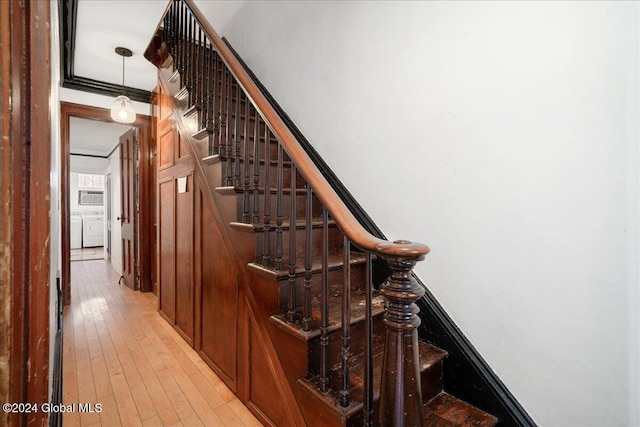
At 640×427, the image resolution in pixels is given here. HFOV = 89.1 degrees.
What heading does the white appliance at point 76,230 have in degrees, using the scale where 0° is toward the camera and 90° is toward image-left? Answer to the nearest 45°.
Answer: approximately 0°

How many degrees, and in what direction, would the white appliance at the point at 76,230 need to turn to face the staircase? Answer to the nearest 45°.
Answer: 0° — it already faces it

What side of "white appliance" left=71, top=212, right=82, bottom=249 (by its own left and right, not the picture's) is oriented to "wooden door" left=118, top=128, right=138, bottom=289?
front
